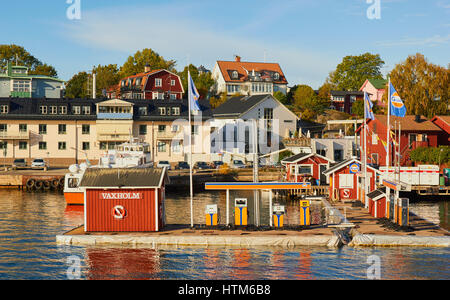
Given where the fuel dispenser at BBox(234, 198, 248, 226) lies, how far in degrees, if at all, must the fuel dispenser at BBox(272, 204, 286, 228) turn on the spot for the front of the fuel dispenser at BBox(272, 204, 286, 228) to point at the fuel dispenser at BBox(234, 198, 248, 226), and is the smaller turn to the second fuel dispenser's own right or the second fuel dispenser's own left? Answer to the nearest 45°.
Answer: approximately 90° to the second fuel dispenser's own right

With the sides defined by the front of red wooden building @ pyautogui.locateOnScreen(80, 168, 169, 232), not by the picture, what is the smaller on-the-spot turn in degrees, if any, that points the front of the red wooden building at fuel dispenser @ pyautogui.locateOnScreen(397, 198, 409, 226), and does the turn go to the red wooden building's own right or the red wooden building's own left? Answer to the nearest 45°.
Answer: approximately 90° to the red wooden building's own left

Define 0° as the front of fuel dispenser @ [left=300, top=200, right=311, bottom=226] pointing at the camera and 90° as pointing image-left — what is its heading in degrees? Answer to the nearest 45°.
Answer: approximately 0°

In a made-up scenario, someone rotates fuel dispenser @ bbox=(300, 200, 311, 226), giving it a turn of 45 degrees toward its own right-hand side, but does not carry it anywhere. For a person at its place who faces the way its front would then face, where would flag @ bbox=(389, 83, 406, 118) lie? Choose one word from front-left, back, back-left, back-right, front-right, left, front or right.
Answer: back

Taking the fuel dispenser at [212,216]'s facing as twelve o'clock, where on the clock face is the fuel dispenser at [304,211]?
the fuel dispenser at [304,211] is roughly at 9 o'clock from the fuel dispenser at [212,216].

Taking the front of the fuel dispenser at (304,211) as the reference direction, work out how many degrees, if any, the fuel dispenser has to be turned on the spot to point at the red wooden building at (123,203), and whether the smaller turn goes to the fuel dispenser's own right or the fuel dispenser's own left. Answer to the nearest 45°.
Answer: approximately 90° to the fuel dispenser's own right

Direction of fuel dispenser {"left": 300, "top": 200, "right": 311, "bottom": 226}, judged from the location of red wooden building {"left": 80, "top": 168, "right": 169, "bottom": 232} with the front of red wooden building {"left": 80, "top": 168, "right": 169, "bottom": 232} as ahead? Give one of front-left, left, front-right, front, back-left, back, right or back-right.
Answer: left

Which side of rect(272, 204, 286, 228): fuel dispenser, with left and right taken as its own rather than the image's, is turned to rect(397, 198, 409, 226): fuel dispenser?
left

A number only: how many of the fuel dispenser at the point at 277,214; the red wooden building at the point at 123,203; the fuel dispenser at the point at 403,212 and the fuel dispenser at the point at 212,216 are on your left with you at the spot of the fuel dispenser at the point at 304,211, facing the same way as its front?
1

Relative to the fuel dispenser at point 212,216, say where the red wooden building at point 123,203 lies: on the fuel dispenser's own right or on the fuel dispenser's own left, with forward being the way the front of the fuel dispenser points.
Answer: on the fuel dispenser's own right

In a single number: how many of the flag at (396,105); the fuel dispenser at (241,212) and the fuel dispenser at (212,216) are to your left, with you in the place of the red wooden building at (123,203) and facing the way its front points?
3

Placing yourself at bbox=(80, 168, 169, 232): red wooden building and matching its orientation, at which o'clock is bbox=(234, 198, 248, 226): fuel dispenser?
The fuel dispenser is roughly at 9 o'clock from the red wooden building.
